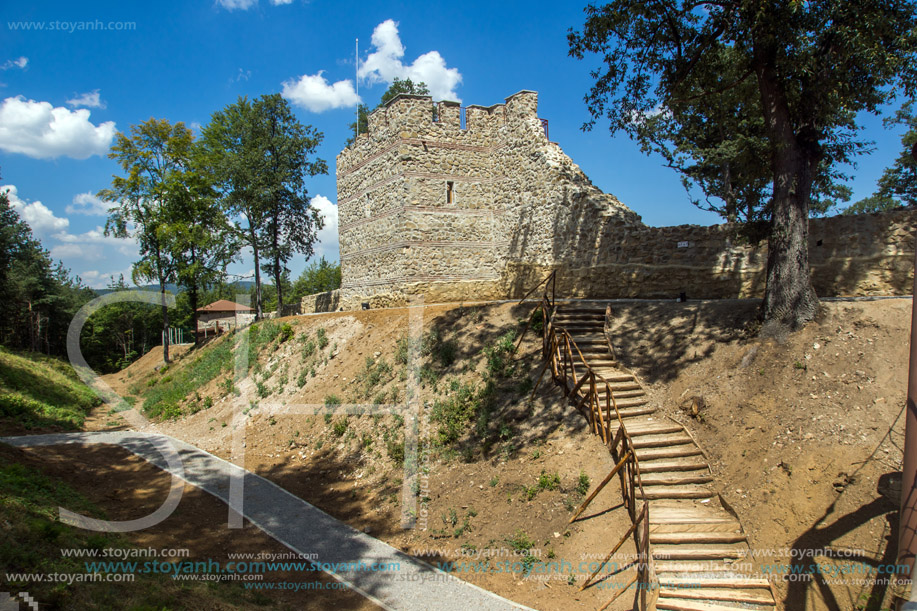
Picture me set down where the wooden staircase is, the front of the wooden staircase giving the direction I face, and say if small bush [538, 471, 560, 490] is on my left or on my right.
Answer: on my right

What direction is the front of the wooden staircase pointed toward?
toward the camera

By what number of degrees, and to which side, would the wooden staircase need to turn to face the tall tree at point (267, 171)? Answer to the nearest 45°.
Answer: approximately 135° to its right

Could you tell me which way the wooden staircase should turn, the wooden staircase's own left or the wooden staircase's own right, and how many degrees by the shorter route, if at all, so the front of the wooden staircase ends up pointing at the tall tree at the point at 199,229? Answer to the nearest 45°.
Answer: approximately 135° to the wooden staircase's own right
